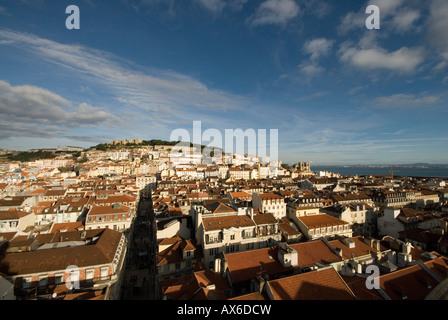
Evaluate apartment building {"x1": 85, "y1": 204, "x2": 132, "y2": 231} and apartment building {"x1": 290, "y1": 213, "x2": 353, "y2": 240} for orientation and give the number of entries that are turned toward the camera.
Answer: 2

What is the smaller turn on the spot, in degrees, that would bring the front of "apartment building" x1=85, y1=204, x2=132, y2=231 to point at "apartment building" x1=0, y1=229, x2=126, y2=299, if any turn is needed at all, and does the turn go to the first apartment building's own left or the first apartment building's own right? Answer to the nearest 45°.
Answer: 0° — it already faces it

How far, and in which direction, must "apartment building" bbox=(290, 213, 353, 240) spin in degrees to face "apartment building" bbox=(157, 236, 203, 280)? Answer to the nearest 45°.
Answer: approximately 45° to its right

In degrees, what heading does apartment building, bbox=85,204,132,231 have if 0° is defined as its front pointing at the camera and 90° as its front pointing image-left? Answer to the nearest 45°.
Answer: approximately 0°

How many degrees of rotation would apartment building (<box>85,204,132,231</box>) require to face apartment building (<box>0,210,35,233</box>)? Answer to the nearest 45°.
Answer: approximately 90° to its right

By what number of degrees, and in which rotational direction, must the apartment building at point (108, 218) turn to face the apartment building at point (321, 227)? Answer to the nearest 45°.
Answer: approximately 45° to its left

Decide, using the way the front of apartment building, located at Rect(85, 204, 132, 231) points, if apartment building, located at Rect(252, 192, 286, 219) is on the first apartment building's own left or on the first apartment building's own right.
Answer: on the first apartment building's own left

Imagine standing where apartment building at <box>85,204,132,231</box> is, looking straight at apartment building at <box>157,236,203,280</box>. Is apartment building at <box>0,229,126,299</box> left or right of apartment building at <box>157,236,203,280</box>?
right

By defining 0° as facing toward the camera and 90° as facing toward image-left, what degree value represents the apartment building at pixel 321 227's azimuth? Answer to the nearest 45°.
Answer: approximately 0°

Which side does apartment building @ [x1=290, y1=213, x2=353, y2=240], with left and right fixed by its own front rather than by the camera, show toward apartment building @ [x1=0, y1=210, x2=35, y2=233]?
right
